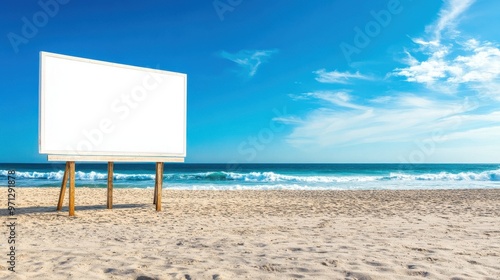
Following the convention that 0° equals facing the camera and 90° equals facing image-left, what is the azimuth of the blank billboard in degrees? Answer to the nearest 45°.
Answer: approximately 315°
